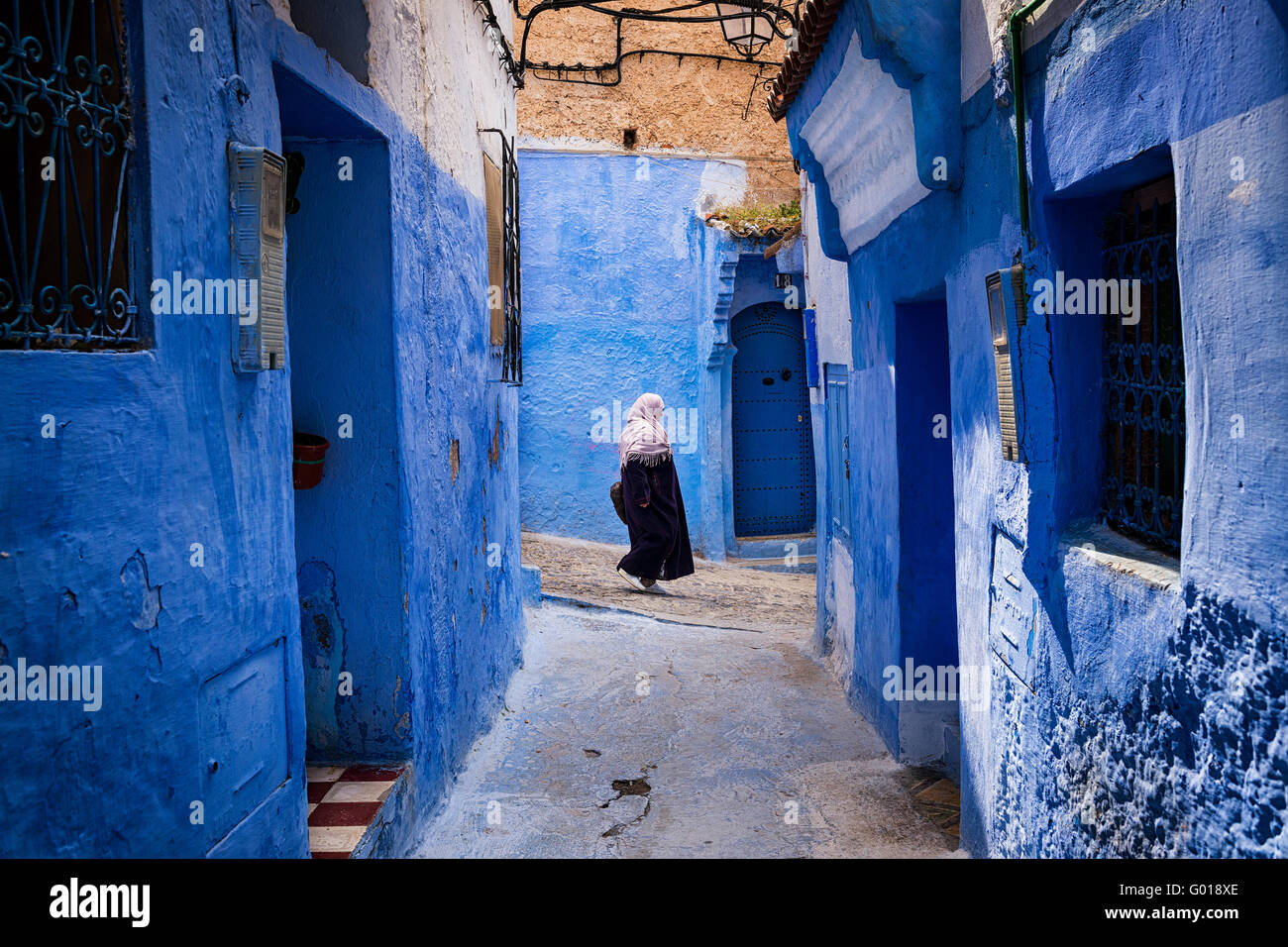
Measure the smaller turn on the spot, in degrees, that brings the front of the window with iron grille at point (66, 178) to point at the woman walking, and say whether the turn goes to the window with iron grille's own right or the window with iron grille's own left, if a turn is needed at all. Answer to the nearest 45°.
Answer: approximately 90° to the window with iron grille's own left

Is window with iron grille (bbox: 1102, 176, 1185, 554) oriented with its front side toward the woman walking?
no

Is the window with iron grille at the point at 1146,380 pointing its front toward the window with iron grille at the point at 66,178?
yes

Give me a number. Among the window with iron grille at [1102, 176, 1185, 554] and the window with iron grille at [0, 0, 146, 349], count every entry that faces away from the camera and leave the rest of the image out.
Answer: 0

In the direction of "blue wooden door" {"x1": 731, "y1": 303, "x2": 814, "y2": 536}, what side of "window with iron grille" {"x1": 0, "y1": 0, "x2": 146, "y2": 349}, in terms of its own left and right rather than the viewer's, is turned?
left

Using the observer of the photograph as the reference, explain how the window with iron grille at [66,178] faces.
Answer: facing the viewer and to the right of the viewer

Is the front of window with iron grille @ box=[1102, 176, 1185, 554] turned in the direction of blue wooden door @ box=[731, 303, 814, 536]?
no

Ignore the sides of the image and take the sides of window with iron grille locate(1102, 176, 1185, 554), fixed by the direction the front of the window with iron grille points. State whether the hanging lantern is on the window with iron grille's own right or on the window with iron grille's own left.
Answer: on the window with iron grille's own right

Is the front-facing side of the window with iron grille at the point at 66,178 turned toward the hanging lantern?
no

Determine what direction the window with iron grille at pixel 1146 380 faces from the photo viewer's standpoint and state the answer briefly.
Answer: facing the viewer and to the left of the viewer

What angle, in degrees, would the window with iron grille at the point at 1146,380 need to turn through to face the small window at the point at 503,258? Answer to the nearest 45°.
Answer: approximately 90° to its right

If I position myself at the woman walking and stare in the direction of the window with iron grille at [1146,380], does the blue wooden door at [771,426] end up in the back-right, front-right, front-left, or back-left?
back-left

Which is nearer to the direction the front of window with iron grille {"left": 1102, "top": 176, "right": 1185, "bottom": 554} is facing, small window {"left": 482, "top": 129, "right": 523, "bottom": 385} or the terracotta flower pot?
the terracotta flower pot
